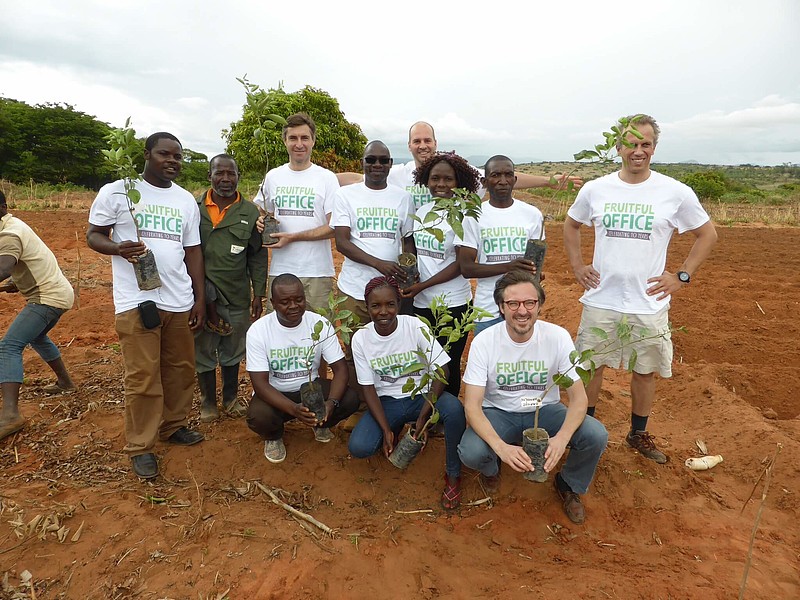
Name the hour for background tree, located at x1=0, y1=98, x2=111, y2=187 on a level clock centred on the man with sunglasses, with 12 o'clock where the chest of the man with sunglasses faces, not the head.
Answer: The background tree is roughly at 5 o'clock from the man with sunglasses.

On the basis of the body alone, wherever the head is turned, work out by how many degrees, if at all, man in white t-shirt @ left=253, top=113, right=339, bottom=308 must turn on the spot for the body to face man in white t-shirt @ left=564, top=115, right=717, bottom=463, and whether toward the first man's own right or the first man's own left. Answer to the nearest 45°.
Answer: approximately 45° to the first man's own left

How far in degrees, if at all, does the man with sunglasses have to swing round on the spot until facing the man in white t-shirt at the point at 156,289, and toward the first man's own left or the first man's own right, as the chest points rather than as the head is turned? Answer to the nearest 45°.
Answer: approximately 90° to the first man's own right

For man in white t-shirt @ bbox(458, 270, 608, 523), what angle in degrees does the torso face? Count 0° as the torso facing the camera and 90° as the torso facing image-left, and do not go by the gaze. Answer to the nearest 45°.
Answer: approximately 0°

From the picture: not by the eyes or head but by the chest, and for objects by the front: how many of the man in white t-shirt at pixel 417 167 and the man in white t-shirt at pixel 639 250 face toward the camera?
2

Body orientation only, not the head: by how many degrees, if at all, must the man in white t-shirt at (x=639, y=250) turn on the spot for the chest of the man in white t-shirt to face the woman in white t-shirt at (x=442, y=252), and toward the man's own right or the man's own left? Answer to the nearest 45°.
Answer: approximately 90° to the man's own right

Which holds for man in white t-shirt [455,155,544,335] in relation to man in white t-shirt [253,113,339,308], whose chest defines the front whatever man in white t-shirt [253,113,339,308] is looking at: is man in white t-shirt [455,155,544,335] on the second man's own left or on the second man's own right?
on the second man's own left
